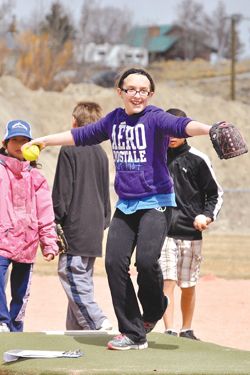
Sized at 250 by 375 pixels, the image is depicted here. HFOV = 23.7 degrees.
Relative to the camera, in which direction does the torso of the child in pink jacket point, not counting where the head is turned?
toward the camera
